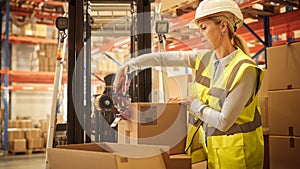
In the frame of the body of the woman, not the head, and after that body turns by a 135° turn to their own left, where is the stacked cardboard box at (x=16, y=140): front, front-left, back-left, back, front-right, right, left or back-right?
back-left

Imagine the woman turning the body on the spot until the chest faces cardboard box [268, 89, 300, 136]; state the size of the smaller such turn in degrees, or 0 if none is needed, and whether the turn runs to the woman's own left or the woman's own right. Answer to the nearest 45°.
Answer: approximately 180°

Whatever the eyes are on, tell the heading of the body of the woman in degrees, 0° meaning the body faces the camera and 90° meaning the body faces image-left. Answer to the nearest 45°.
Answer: approximately 45°

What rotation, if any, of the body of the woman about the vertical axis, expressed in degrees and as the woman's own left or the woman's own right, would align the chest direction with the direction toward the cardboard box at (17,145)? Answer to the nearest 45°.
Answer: approximately 90° to the woman's own right

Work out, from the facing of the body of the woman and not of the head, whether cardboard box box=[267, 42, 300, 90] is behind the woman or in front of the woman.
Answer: behind

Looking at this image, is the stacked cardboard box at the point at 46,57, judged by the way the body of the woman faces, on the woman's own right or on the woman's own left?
on the woman's own right

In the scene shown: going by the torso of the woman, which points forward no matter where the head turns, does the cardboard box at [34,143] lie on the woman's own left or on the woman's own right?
on the woman's own right
